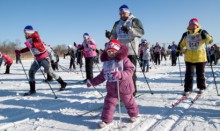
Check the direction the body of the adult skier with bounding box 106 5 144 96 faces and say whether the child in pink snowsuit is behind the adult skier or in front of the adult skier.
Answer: in front

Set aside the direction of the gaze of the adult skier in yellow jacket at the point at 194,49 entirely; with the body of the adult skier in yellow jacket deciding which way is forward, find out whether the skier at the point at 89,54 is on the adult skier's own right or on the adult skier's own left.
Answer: on the adult skier's own right

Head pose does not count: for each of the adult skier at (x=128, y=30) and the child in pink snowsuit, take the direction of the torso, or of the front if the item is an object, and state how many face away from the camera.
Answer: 0

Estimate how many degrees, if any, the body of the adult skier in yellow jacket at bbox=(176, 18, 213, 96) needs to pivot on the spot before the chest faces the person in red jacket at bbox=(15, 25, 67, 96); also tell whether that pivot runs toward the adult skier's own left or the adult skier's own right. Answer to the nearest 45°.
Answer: approximately 90° to the adult skier's own right

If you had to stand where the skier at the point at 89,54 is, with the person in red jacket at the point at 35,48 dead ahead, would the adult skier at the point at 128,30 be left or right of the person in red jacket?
left

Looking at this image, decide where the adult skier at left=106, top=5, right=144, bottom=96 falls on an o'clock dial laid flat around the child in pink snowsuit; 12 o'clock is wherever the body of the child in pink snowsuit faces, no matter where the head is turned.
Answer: The adult skier is roughly at 5 o'clock from the child in pink snowsuit.

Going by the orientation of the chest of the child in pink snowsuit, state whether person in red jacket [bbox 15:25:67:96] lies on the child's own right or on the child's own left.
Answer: on the child's own right

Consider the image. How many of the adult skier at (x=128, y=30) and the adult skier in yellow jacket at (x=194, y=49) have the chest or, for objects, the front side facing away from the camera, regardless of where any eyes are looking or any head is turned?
0

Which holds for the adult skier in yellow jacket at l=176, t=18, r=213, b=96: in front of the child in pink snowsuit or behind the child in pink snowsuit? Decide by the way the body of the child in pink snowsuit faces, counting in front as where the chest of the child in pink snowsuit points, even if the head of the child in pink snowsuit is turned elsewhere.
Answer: behind

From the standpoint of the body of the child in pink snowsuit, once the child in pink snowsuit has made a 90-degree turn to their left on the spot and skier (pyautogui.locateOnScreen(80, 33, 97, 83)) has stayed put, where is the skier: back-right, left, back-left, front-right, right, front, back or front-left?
back-left

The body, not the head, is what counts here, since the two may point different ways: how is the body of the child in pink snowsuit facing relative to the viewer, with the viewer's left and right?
facing the viewer and to the left of the viewer

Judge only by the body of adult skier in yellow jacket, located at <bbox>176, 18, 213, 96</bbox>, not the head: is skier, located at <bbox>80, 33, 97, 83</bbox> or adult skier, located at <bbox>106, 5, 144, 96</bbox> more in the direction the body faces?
the adult skier, located at <bbox>106, 5, 144, 96</bbox>
